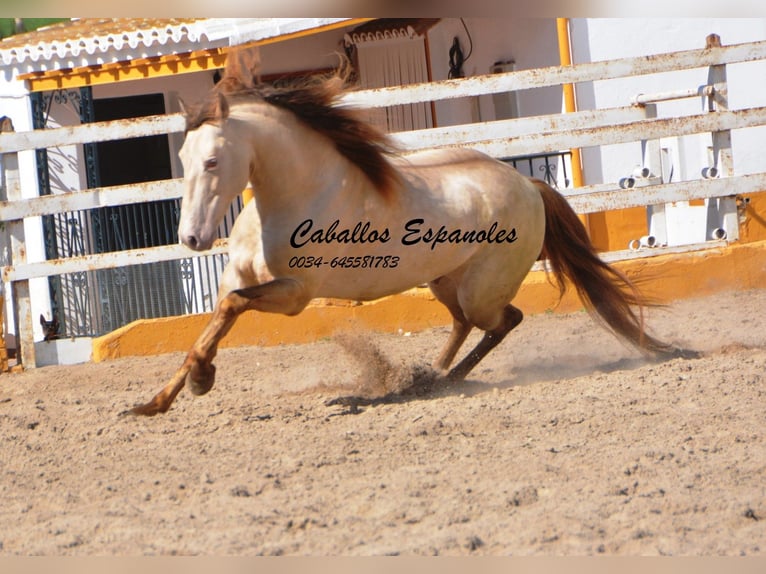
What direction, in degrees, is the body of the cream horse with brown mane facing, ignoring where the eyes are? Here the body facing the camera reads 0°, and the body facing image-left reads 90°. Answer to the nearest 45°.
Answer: approximately 45°
